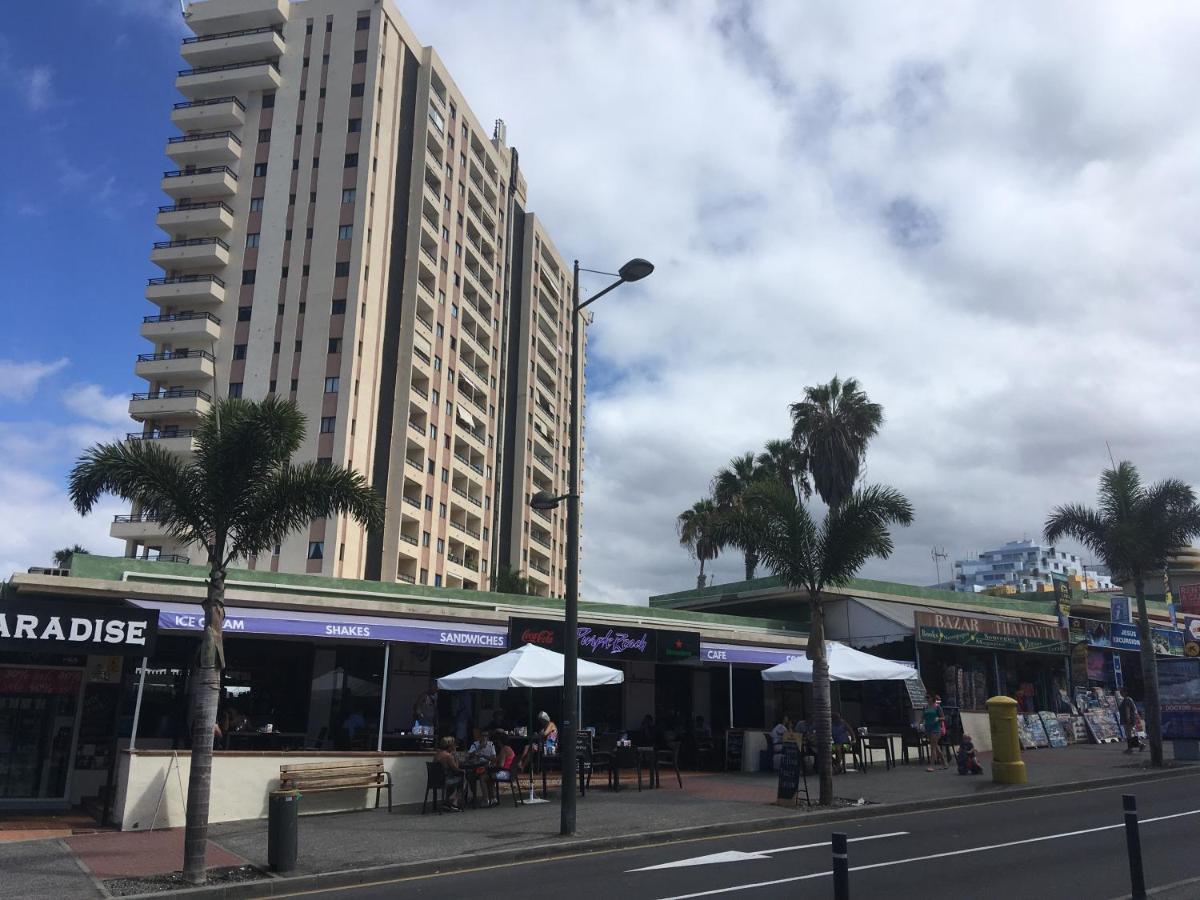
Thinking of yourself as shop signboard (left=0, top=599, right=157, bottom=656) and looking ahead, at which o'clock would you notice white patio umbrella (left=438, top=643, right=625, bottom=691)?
The white patio umbrella is roughly at 9 o'clock from the shop signboard.

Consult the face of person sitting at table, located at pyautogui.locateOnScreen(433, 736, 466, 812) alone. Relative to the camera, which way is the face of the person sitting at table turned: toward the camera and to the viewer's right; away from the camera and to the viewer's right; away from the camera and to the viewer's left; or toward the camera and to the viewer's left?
away from the camera and to the viewer's right

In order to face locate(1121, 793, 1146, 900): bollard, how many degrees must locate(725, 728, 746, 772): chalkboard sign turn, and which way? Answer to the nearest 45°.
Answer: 0° — it already faces it

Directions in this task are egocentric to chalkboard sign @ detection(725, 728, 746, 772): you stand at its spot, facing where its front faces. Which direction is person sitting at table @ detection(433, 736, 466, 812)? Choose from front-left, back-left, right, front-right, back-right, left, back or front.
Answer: front-right

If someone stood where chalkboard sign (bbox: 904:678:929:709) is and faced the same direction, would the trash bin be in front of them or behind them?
in front

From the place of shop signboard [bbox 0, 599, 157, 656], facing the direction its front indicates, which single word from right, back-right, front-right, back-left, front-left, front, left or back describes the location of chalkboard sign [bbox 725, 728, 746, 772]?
left

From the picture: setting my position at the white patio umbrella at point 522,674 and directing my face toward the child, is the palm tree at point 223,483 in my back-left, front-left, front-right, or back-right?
back-right

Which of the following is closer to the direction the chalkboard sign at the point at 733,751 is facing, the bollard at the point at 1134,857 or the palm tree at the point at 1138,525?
the bollard

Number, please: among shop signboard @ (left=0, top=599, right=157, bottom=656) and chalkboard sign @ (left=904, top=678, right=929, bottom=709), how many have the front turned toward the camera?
2

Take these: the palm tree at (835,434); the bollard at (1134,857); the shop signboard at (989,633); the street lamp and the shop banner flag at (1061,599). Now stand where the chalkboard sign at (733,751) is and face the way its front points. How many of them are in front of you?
2

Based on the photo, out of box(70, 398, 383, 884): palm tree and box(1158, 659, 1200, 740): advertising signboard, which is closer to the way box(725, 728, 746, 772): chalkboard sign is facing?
the palm tree

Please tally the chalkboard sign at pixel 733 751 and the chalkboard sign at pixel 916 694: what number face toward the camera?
2

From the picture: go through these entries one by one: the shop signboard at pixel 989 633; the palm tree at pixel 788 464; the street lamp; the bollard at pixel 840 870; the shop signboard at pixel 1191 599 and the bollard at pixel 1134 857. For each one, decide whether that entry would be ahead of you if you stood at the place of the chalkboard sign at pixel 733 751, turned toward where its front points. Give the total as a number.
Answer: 3

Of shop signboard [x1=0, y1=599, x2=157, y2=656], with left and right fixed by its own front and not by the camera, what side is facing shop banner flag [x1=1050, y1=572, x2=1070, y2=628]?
left
